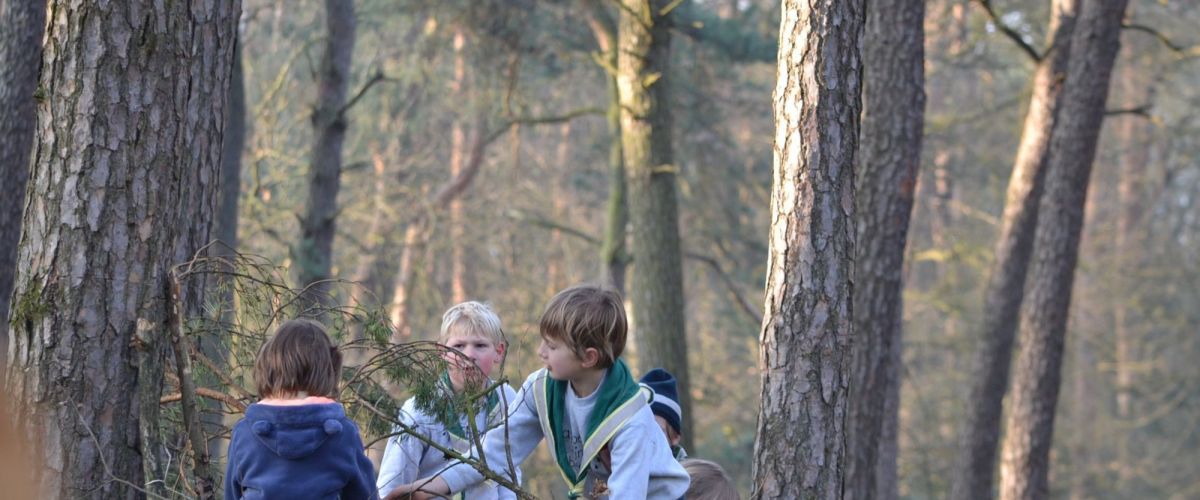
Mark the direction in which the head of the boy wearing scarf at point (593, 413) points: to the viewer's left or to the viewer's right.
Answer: to the viewer's left

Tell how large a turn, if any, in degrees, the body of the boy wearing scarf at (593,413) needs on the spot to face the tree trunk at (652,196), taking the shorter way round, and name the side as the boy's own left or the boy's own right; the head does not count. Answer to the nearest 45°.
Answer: approximately 135° to the boy's own right

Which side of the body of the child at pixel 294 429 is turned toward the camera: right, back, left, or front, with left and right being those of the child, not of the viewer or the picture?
back

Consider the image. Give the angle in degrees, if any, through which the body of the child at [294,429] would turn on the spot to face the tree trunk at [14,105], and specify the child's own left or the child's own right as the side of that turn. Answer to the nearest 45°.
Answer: approximately 45° to the child's own left

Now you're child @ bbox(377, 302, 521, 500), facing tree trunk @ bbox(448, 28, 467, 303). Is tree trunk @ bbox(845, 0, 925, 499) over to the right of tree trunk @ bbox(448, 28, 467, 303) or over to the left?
right

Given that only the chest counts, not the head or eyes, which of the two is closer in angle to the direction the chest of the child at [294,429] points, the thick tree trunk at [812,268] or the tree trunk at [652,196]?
the tree trunk

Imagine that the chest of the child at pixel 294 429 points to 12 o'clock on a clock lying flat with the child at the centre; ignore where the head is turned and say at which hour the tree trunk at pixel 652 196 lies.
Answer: The tree trunk is roughly at 1 o'clock from the child.

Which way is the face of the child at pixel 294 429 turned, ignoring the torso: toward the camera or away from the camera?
away from the camera

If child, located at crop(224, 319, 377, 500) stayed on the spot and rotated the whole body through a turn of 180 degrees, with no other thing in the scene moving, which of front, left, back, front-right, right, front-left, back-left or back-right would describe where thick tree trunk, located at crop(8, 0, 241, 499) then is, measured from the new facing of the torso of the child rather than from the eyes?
back-right

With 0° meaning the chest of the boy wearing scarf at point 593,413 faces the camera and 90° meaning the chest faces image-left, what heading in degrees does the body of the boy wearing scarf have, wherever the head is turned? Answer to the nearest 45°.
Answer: approximately 45°

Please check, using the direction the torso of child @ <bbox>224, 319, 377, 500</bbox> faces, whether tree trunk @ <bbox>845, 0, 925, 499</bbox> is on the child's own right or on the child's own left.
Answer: on the child's own right

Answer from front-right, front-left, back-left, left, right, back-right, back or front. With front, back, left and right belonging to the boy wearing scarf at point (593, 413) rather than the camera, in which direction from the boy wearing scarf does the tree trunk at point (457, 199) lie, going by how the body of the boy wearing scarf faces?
back-right

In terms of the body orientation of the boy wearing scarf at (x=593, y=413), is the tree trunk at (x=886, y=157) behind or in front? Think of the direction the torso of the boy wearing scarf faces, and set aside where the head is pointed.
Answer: behind

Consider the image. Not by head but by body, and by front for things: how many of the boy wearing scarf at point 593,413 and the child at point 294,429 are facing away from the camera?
1
